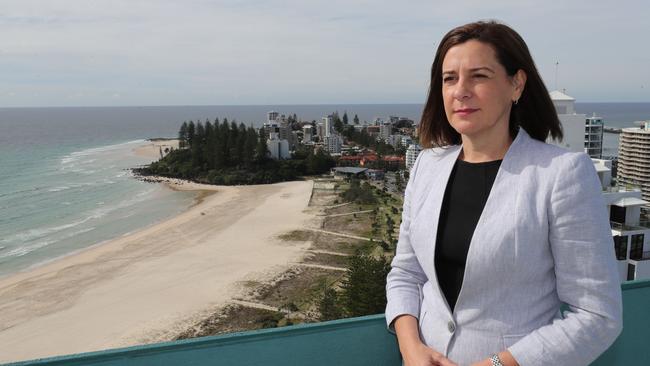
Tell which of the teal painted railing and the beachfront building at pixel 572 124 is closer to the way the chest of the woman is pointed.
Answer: the teal painted railing

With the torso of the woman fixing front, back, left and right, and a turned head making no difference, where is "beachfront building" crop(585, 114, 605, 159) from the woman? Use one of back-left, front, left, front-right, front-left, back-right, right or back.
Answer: back-right

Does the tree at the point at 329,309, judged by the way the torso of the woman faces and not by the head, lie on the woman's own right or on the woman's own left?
on the woman's own right

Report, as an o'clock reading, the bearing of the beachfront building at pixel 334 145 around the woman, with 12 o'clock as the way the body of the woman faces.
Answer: The beachfront building is roughly at 4 o'clock from the woman.

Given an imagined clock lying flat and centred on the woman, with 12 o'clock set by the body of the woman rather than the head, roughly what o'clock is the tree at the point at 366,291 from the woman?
The tree is roughly at 4 o'clock from the woman.

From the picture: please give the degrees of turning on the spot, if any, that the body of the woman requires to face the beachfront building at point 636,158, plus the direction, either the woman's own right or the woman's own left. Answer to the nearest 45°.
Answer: approximately 135° to the woman's own right

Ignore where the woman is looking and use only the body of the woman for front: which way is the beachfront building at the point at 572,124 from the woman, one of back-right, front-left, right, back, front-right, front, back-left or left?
back-right

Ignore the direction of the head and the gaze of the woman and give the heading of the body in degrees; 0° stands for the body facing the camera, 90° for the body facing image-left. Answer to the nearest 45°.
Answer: approximately 45°
